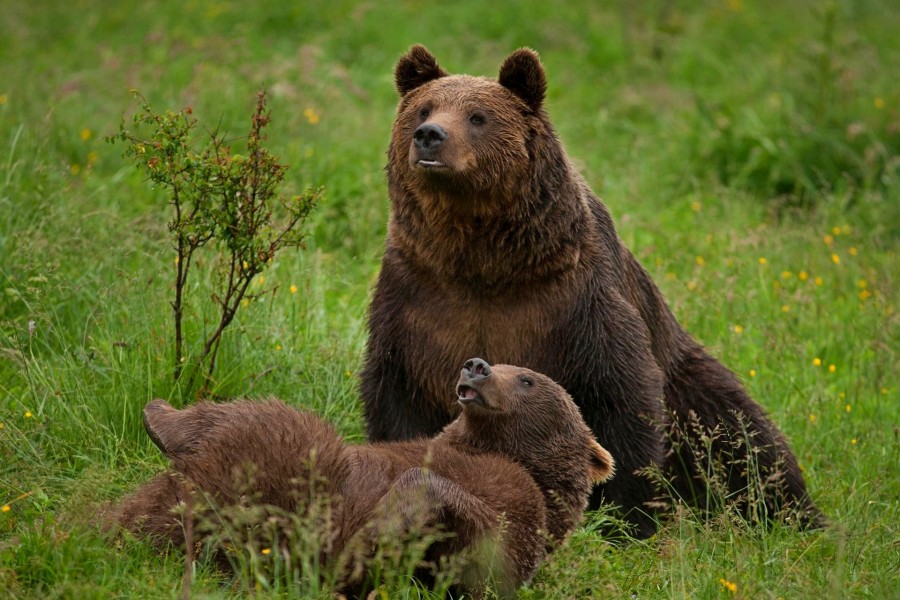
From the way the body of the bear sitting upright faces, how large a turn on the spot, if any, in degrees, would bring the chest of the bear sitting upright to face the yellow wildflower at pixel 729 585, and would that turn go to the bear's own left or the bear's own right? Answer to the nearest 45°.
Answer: approximately 90° to the bear's own left

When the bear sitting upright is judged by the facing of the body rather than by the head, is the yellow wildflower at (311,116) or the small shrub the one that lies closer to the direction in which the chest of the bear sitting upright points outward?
the small shrub

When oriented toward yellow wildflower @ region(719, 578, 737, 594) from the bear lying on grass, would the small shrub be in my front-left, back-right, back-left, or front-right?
back-left

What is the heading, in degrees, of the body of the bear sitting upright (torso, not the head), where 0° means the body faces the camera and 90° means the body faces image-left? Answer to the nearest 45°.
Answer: approximately 45°

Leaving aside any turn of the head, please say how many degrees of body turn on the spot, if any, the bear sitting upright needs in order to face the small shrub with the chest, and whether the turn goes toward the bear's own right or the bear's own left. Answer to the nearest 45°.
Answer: approximately 45° to the bear's own right

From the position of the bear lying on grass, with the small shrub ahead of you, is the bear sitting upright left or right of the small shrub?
right
